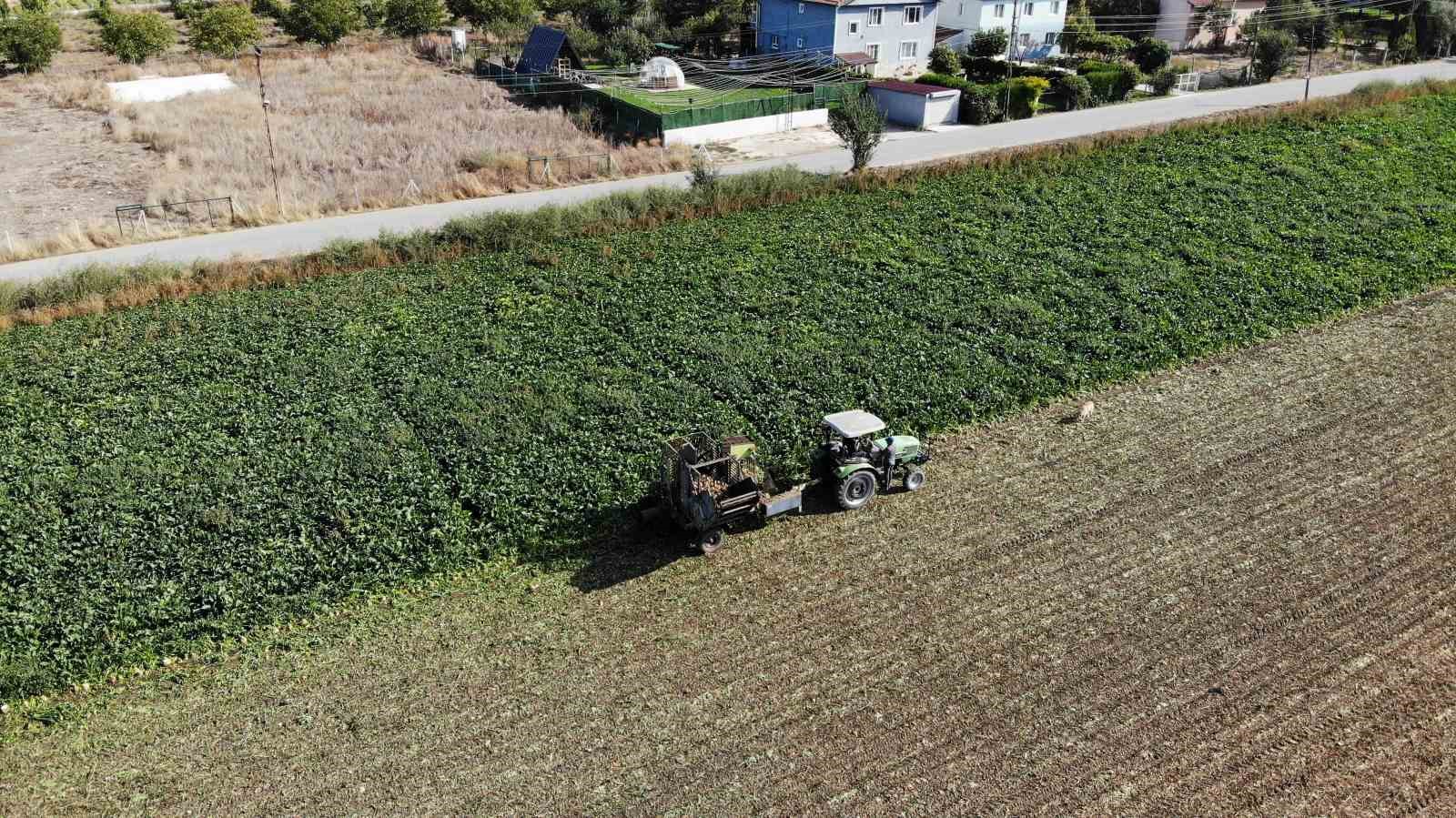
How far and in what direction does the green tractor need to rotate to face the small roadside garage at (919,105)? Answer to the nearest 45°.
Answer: approximately 45° to its left

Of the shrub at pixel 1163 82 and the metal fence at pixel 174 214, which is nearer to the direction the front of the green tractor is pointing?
the shrub

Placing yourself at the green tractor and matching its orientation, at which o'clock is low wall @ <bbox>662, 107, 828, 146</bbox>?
The low wall is roughly at 10 o'clock from the green tractor.

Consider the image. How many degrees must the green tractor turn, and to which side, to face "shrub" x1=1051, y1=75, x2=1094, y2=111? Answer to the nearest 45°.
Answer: approximately 45° to its left

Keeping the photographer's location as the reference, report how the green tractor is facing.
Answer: facing away from the viewer and to the right of the viewer

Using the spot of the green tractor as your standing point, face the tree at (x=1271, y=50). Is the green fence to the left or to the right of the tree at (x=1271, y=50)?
left

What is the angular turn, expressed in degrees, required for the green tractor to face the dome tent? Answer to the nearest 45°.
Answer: approximately 45° to its left

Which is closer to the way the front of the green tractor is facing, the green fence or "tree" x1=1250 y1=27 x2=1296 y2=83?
the tree

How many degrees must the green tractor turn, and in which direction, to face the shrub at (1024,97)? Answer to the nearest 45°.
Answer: approximately 45° to its left

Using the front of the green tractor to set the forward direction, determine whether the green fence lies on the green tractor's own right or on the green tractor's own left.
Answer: on the green tractor's own left

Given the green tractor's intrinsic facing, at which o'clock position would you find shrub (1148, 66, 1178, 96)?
The shrub is roughly at 11 o'clock from the green tractor.
